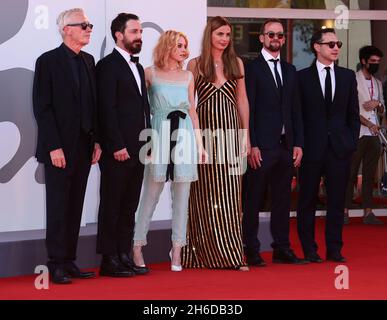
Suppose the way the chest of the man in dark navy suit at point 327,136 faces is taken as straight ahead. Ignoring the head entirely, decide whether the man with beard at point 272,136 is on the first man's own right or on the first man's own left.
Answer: on the first man's own right

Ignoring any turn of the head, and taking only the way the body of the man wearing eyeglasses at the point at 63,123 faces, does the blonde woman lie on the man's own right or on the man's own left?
on the man's own left

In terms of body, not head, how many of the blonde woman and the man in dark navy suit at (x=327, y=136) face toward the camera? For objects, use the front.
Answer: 2

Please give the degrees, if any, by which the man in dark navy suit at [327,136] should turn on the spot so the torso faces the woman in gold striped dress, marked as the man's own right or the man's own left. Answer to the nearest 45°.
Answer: approximately 45° to the man's own right

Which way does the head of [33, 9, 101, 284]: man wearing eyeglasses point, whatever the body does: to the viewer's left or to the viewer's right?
to the viewer's right

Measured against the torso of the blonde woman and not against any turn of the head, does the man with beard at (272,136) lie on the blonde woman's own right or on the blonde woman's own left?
on the blonde woman's own left

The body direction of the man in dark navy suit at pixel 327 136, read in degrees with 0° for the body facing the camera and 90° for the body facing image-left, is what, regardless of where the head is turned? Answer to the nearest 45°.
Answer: approximately 0°

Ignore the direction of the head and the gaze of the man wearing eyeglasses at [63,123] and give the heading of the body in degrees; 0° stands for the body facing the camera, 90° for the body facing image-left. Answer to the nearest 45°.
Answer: approximately 315°

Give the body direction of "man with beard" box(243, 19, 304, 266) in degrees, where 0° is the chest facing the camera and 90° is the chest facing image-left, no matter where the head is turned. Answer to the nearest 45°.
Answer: approximately 315°
